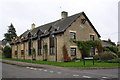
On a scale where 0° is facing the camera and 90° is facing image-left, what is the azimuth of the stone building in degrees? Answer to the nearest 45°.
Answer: approximately 45°

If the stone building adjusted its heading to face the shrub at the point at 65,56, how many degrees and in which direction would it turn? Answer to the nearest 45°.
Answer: approximately 45° to its left
